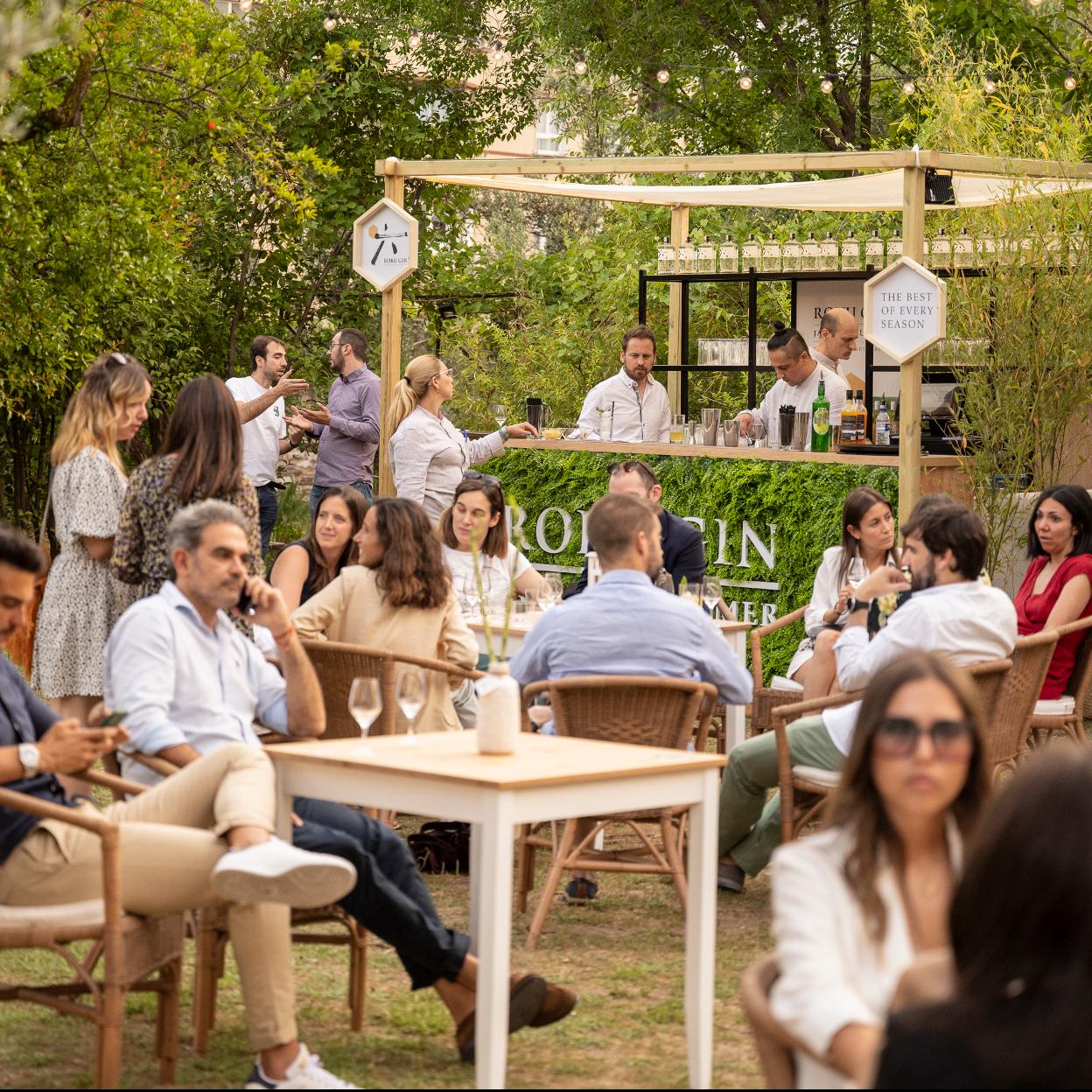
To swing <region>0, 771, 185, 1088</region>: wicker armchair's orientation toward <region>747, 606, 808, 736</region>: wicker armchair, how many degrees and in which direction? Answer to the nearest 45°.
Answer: approximately 90° to its left

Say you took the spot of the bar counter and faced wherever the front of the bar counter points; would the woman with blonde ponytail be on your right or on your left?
on your right

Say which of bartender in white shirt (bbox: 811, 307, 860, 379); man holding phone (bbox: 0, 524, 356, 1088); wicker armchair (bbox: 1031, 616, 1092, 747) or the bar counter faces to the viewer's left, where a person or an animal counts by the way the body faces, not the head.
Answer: the wicker armchair

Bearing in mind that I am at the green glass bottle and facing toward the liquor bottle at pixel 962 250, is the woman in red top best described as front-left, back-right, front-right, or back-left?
back-right

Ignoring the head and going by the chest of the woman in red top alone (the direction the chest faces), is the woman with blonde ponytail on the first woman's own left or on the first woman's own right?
on the first woman's own right

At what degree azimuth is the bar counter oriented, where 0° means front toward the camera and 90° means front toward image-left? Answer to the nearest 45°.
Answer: approximately 0°

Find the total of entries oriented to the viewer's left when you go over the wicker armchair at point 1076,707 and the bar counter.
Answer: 1

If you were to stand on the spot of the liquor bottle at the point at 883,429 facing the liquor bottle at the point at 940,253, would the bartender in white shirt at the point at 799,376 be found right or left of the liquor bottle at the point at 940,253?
left

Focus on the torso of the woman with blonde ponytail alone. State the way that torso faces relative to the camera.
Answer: to the viewer's right

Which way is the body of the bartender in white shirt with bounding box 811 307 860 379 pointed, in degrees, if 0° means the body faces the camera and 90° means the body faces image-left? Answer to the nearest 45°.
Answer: approximately 315°
